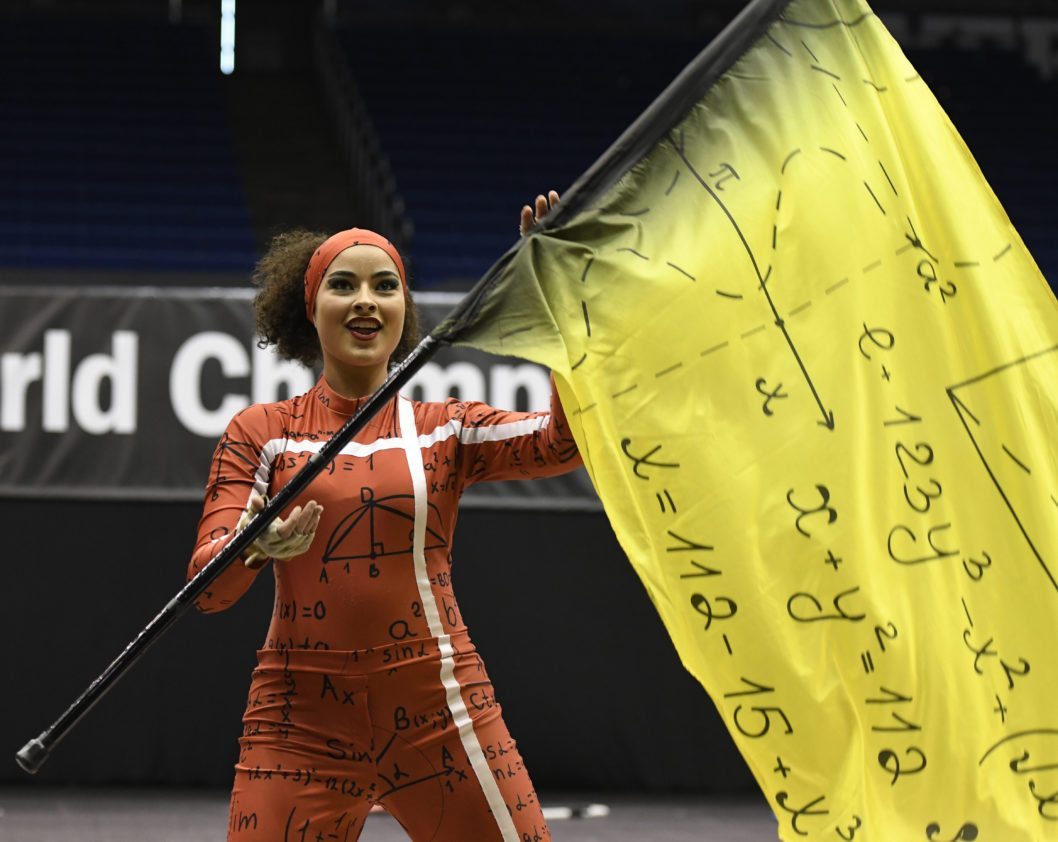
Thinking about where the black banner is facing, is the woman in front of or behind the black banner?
in front

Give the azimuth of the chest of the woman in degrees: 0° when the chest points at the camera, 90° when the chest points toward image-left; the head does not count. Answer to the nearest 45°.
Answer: approximately 0°

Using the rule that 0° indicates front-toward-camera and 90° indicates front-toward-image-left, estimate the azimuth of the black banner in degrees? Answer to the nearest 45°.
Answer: approximately 0°

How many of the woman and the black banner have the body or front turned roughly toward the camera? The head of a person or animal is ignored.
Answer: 2
